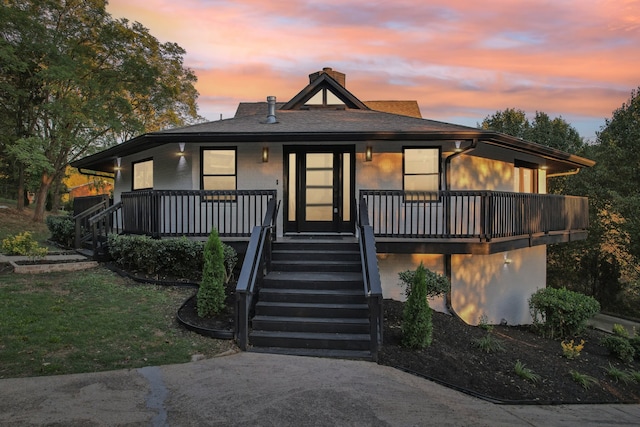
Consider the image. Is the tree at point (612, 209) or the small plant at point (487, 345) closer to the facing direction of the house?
the small plant

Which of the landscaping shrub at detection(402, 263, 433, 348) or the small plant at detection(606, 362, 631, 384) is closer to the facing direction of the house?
the landscaping shrub

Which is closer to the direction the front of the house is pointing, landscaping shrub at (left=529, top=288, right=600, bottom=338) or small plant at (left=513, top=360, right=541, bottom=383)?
the small plant

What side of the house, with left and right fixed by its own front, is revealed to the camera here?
front

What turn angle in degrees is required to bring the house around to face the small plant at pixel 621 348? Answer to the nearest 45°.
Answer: approximately 90° to its left

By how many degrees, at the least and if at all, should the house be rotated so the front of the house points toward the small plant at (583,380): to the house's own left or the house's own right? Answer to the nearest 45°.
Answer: approximately 45° to the house's own left

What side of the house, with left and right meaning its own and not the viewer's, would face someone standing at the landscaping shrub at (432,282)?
front

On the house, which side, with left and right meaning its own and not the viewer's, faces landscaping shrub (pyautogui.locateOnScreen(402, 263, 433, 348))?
front

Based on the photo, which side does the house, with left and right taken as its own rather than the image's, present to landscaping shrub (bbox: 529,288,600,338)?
left

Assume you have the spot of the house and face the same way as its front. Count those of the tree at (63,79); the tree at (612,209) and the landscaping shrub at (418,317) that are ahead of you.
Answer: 1

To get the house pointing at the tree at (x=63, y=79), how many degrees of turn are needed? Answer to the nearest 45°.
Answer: approximately 135° to its right

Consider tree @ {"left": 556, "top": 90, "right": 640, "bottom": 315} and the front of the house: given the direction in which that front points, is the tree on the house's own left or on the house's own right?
on the house's own left
